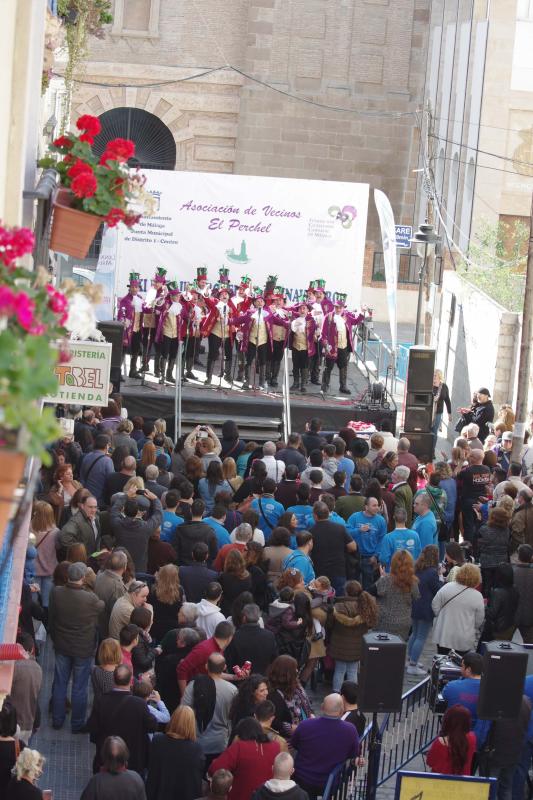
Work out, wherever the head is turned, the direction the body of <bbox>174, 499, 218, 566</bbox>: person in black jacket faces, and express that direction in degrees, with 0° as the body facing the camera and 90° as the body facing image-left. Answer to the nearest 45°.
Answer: approximately 180°

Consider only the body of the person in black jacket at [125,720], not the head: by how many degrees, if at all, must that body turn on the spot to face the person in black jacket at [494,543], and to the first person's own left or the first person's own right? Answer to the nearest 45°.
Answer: approximately 45° to the first person's own right

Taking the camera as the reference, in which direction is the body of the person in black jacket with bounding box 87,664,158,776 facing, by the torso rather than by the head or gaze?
away from the camera

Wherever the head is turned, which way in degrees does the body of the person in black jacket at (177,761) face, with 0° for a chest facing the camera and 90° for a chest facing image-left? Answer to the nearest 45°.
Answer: approximately 180°

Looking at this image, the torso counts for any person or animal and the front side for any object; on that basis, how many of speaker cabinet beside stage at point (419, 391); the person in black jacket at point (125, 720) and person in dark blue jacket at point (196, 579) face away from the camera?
2

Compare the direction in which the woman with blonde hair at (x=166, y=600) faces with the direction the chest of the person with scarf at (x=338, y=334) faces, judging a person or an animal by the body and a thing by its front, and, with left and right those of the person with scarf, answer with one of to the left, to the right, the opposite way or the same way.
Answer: the opposite way

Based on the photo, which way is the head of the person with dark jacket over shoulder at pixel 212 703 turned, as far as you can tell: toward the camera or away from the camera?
away from the camera

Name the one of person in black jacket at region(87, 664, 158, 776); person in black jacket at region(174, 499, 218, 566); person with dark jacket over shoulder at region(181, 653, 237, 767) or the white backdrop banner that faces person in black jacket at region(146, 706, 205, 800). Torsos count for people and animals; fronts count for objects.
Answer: the white backdrop banner

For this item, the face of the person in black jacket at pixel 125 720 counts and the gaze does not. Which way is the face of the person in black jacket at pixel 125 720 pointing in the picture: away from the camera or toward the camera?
away from the camera

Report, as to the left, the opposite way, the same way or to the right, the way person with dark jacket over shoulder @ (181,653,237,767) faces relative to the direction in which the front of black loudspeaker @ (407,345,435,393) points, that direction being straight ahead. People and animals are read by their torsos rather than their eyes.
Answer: the opposite way

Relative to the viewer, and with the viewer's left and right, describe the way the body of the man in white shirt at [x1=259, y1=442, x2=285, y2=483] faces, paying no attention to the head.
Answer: facing away from the viewer
